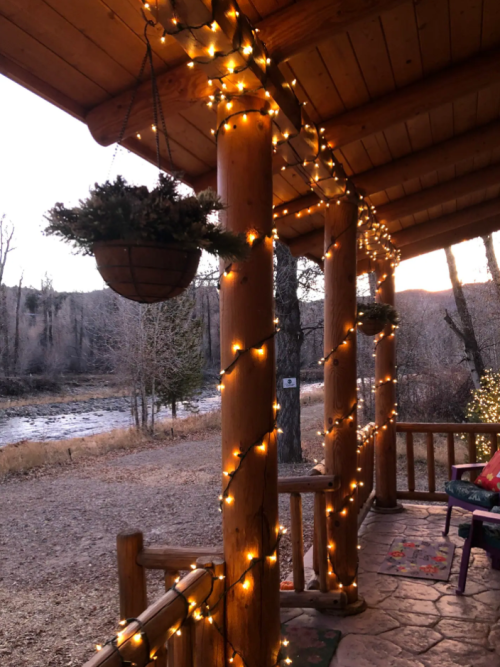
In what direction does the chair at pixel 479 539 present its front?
to the viewer's left

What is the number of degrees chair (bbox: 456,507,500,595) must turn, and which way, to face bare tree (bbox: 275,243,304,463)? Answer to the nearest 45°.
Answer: approximately 45° to its right

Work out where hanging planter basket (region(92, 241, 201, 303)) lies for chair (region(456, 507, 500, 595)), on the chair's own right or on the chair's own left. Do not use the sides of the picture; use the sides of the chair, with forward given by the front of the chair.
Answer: on the chair's own left

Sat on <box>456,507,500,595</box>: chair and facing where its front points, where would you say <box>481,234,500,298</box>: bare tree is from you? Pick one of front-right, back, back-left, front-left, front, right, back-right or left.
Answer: right

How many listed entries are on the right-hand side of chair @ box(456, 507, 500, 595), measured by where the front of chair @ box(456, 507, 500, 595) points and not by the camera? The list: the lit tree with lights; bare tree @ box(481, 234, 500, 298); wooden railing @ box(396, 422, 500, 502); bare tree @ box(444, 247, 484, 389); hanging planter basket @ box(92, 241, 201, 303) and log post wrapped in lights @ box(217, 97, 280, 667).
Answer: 4

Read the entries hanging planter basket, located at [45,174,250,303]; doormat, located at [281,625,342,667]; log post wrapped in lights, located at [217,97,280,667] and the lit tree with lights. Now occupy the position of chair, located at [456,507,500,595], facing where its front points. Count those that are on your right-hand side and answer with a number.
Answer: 1

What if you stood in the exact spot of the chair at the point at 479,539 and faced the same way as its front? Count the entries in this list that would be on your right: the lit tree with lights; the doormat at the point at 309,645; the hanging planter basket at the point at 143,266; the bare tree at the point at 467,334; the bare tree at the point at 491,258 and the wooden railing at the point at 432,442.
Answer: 4

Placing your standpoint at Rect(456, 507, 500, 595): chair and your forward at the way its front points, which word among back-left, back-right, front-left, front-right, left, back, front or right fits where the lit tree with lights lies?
right

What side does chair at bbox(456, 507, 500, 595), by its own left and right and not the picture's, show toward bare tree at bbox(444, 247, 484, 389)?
right
